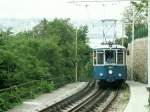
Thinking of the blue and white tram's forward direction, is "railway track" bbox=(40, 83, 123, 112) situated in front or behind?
in front

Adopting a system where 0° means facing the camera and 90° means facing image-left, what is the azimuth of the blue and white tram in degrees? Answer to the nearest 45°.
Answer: approximately 0°

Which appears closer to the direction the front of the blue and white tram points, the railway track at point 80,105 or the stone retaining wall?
the railway track
